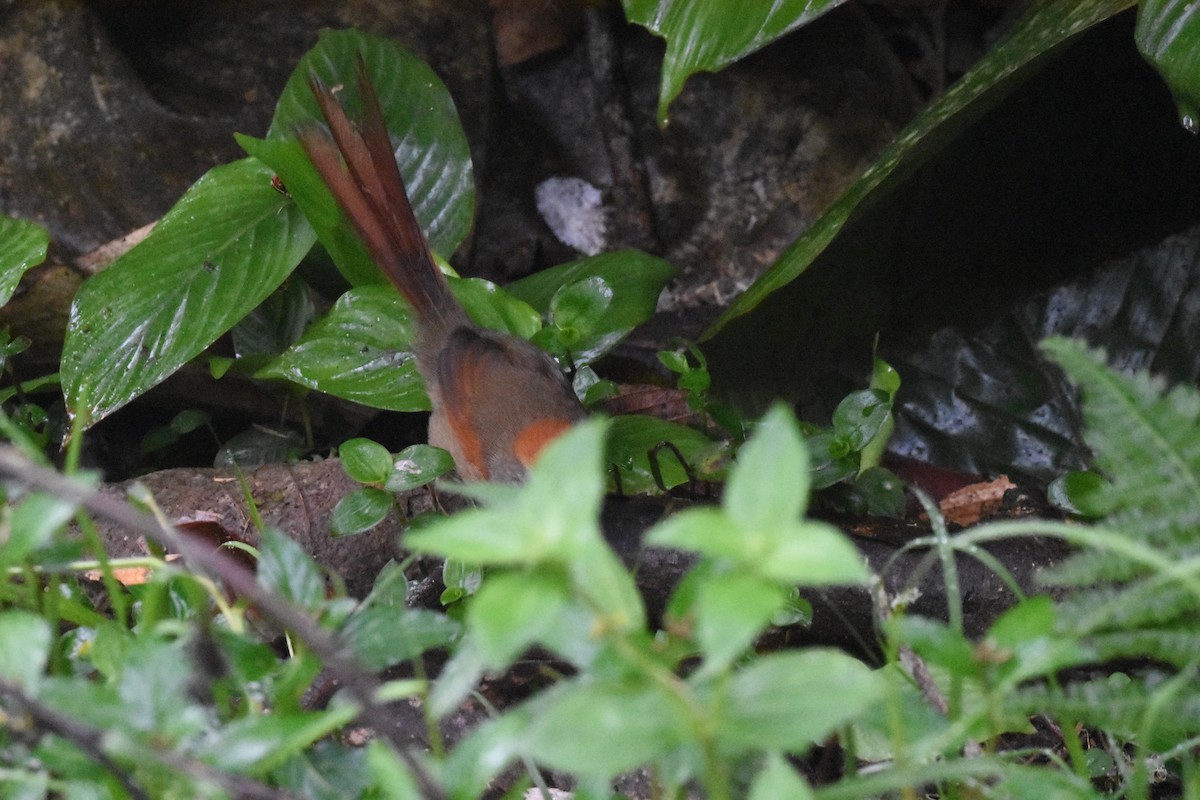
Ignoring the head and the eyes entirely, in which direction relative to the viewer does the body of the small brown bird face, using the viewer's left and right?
facing the viewer and to the right of the viewer

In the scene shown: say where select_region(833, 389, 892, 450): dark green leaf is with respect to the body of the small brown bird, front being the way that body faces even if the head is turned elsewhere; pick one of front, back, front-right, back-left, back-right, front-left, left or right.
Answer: front

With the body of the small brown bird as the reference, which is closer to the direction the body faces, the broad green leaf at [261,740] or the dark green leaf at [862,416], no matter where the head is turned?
the dark green leaf

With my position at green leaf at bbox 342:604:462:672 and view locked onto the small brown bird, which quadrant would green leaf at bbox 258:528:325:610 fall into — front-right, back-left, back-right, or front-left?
front-left

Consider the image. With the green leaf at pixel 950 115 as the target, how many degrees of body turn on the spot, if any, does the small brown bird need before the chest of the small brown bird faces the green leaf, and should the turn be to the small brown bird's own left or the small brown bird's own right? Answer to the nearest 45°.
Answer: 0° — it already faces it
